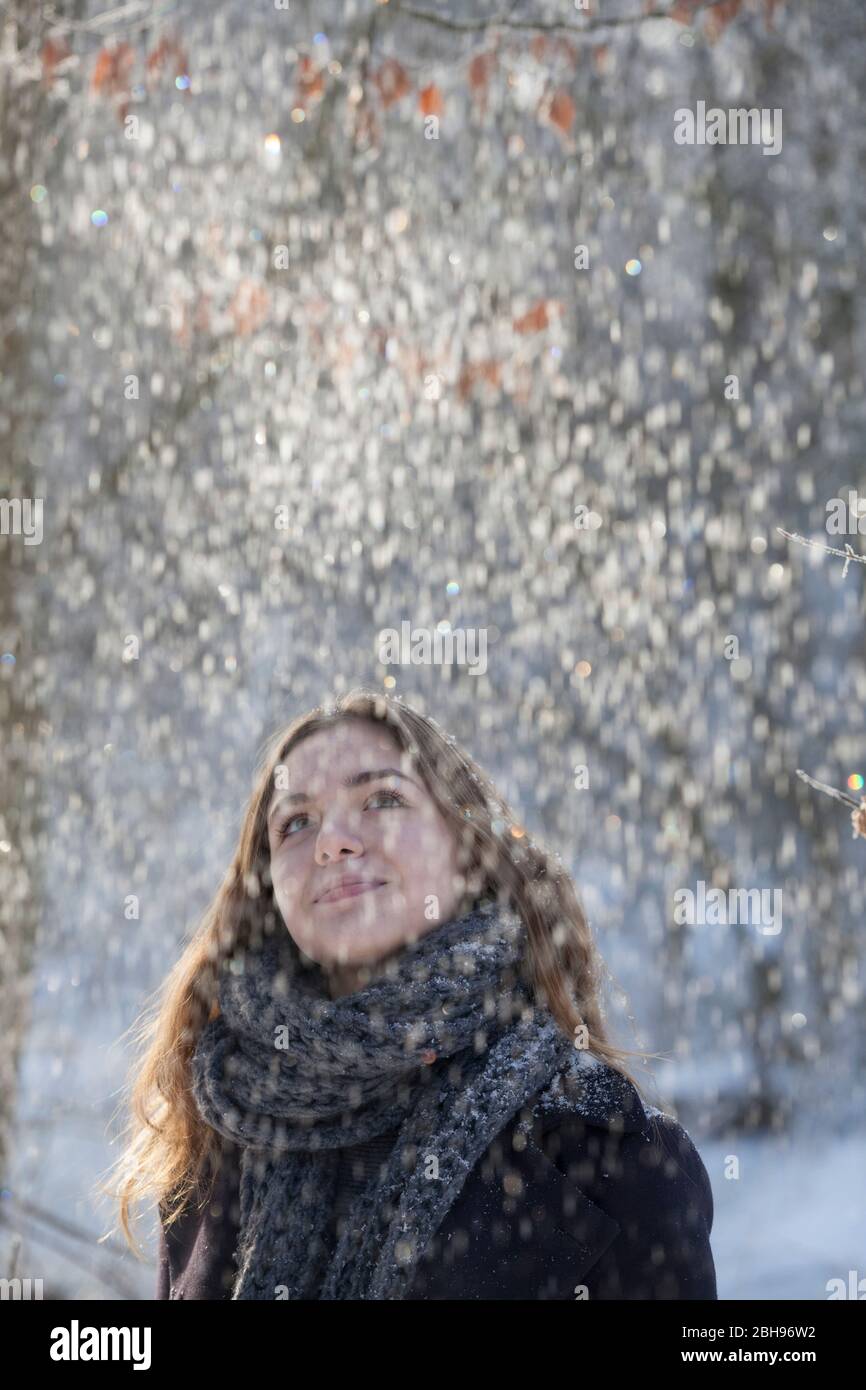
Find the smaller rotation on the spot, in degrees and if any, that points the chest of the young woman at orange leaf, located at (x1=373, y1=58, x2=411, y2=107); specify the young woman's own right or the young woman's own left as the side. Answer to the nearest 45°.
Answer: approximately 135° to the young woman's own right

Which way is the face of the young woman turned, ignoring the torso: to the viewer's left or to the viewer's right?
to the viewer's left

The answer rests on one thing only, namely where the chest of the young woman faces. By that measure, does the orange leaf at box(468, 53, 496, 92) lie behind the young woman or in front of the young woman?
behind

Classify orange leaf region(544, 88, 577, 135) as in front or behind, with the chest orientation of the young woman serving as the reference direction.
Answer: behind

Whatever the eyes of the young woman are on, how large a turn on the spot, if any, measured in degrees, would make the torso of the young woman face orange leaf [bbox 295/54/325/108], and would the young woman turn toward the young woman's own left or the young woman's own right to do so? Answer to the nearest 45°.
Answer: approximately 135° to the young woman's own right

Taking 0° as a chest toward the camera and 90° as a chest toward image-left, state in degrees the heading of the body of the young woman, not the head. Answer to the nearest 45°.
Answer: approximately 45°

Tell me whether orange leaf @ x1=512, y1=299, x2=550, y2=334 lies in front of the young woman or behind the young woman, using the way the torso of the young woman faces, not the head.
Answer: behind

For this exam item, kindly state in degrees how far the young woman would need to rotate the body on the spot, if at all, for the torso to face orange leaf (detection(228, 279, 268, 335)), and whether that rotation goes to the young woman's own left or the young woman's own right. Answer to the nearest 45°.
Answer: approximately 135° to the young woman's own right

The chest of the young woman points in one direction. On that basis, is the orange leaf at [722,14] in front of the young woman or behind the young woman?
behind
